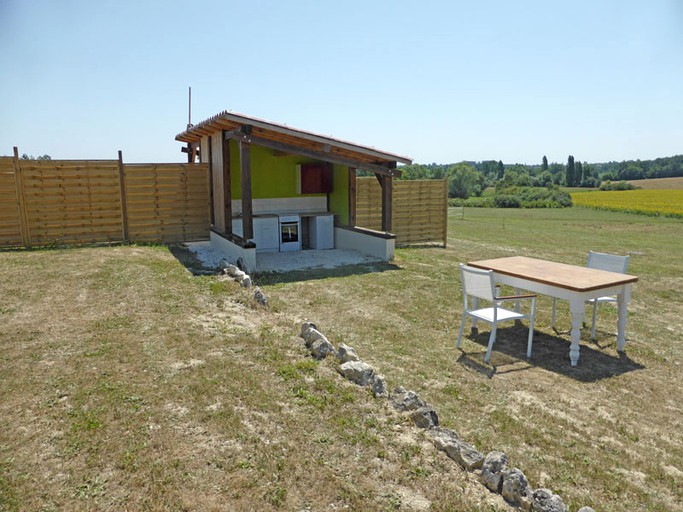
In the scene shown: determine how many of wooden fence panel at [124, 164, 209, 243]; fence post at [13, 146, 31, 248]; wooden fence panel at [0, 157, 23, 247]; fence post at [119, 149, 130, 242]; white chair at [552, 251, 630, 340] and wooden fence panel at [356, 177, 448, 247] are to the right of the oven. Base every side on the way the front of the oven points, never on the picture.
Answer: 4

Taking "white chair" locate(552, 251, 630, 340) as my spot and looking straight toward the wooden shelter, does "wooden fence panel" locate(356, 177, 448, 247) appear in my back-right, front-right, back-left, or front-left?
front-right

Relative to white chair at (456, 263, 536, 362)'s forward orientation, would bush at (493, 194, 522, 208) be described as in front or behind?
in front

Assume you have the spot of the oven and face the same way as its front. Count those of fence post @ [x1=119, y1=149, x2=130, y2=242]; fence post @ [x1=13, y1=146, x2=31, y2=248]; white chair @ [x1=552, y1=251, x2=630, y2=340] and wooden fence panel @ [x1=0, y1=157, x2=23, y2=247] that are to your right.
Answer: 3

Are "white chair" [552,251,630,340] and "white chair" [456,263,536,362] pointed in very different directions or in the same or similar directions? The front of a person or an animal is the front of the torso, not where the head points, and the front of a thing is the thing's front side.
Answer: very different directions

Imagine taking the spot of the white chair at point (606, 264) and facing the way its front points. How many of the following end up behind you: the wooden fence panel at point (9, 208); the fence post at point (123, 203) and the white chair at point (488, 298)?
0

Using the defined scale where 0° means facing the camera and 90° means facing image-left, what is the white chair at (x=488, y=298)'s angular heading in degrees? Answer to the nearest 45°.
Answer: approximately 225°

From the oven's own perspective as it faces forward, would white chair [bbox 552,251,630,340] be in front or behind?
in front

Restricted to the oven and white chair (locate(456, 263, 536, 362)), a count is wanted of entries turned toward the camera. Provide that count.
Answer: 1

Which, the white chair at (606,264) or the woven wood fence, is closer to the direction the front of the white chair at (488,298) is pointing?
the white chair

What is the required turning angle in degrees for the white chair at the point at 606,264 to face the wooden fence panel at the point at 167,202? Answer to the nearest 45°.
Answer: approximately 45° to its right

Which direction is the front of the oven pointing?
toward the camera

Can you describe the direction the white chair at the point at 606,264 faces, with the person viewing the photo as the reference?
facing the viewer and to the left of the viewer

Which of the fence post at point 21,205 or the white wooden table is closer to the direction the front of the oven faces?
the white wooden table

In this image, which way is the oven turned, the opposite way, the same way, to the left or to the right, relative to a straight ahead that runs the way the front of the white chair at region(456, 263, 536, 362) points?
to the right

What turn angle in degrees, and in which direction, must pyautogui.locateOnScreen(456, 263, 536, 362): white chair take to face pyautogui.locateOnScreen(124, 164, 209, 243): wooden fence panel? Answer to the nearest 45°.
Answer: approximately 90° to its left

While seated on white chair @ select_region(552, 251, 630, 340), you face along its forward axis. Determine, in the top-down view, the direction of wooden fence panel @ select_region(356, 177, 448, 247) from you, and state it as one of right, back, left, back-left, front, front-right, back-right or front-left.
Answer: right

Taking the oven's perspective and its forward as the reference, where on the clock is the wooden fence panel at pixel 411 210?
The wooden fence panel is roughly at 8 o'clock from the oven.

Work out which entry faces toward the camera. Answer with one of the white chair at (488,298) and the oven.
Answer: the oven
